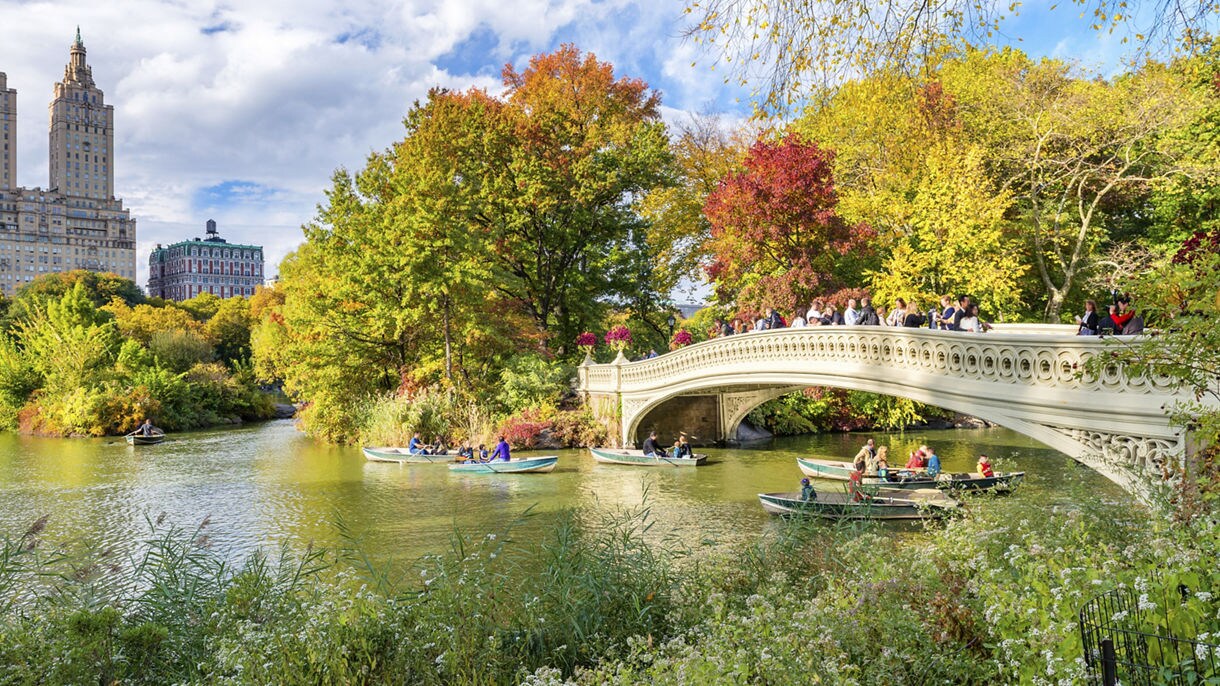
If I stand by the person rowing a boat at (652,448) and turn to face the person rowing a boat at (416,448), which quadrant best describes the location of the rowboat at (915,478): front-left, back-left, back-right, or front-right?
back-left

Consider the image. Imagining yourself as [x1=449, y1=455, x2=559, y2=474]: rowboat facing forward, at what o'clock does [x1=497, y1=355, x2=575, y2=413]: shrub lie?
The shrub is roughly at 9 o'clock from the rowboat.

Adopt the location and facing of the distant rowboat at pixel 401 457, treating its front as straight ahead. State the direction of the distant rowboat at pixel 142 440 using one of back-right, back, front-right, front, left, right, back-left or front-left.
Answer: front-right

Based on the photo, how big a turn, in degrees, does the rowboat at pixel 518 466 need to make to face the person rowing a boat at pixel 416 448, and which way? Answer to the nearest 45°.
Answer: approximately 135° to its left

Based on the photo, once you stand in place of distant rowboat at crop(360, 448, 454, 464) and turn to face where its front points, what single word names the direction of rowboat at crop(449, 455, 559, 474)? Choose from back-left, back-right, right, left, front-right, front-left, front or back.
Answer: back-left

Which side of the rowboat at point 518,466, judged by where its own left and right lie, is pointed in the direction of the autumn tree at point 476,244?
left

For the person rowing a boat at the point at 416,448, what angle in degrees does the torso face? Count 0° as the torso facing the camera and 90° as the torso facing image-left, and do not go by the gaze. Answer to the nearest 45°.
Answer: approximately 270°

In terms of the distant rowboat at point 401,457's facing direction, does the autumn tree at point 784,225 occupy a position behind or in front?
behind

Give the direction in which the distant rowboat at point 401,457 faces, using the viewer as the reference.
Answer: facing to the left of the viewer

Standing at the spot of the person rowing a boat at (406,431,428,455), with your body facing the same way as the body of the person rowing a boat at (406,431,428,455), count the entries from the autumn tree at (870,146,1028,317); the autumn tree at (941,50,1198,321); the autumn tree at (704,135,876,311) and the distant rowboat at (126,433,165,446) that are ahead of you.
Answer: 3

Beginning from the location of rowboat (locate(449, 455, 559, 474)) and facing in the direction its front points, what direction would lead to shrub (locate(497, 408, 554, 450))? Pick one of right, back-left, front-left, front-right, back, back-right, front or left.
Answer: left

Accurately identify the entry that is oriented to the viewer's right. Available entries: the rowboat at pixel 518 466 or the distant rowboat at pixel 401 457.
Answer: the rowboat

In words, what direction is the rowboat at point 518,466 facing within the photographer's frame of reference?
facing to the right of the viewer

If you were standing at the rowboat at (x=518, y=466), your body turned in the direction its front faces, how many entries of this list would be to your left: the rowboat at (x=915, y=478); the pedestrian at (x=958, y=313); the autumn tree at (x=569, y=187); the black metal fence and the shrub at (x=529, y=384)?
2
